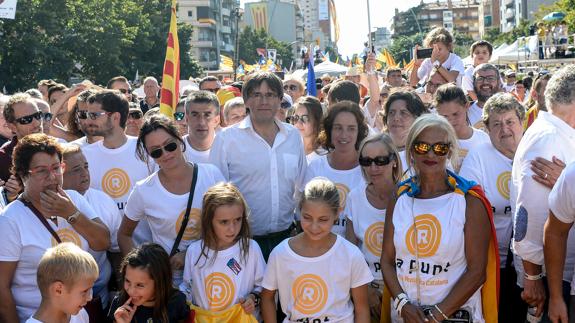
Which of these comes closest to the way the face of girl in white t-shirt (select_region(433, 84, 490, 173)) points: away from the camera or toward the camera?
toward the camera

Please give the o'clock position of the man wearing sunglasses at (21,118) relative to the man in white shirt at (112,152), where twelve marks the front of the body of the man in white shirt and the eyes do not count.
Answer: The man wearing sunglasses is roughly at 4 o'clock from the man in white shirt.

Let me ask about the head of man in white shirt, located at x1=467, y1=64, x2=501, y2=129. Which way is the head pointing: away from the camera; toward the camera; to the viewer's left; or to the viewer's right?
toward the camera

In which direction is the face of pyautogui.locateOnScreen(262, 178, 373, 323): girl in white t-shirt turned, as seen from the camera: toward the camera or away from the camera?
toward the camera

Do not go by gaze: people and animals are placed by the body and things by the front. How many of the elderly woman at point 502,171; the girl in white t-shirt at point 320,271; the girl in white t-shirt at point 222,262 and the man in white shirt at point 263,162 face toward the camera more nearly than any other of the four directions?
4

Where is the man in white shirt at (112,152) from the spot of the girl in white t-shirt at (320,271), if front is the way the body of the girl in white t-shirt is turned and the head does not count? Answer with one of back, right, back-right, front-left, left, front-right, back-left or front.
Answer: back-right

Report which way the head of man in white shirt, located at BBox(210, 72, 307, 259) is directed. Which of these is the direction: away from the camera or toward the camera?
toward the camera

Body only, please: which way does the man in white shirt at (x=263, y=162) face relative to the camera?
toward the camera

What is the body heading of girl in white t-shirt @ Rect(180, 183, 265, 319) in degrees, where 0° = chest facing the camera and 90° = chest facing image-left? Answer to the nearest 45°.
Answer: approximately 0°

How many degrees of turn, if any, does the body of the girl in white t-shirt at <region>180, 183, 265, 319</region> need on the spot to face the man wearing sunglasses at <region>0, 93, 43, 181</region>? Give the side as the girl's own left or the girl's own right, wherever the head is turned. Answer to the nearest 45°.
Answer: approximately 135° to the girl's own right

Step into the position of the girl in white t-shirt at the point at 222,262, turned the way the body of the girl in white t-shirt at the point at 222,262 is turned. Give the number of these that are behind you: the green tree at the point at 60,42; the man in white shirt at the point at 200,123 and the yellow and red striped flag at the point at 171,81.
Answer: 3

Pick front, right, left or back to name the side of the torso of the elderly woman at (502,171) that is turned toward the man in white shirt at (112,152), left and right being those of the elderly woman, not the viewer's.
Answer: right

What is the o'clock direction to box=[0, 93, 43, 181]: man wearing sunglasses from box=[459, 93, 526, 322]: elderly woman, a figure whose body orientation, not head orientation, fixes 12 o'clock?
The man wearing sunglasses is roughly at 3 o'clock from the elderly woman.

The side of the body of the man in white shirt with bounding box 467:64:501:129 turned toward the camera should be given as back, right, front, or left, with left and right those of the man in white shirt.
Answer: front
